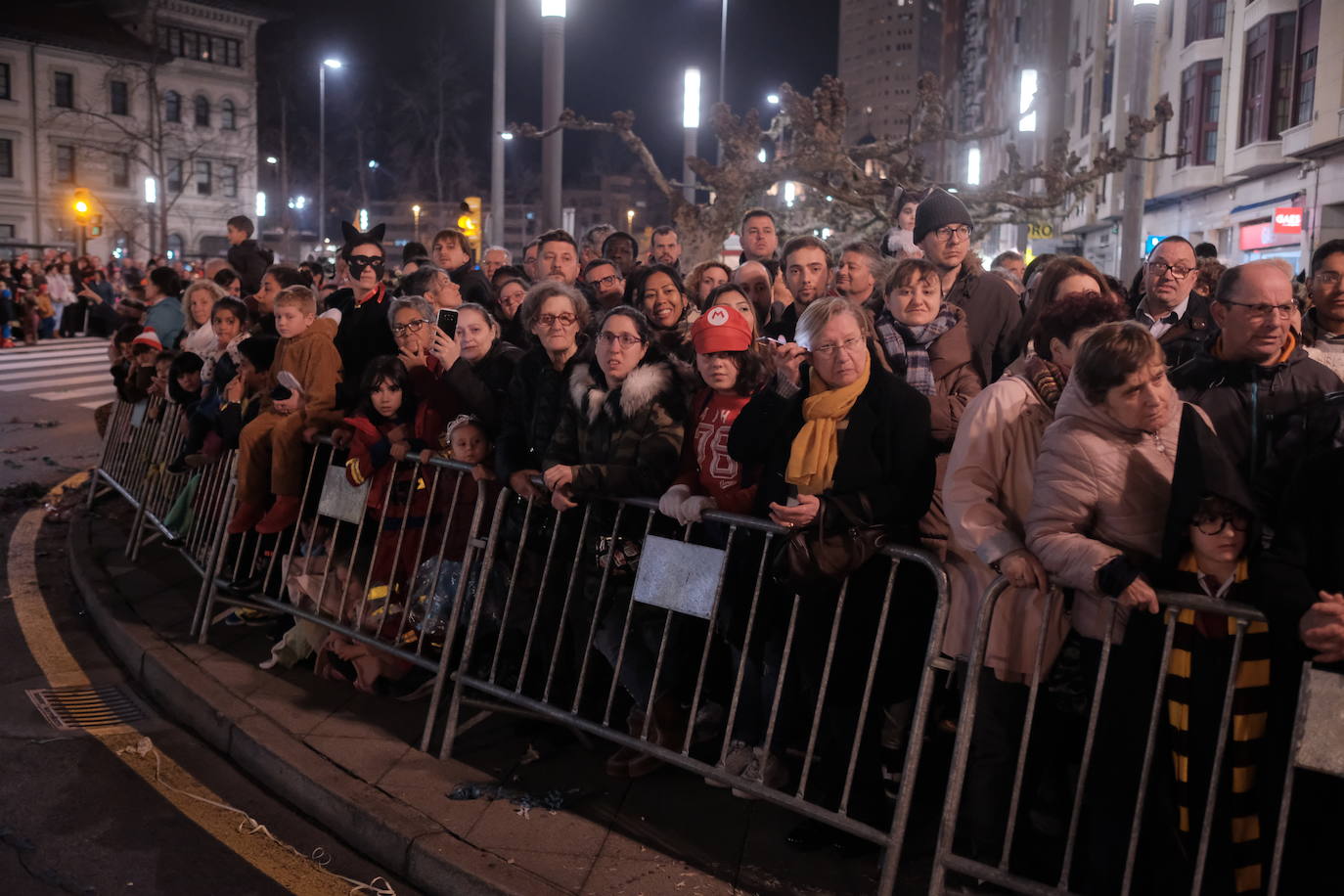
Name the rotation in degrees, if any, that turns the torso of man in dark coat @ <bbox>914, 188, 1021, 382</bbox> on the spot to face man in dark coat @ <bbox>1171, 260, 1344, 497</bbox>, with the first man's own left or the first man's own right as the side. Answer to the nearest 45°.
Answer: approximately 90° to the first man's own left

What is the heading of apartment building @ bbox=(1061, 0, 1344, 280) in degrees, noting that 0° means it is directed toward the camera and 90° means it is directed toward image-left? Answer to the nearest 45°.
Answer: approximately 45°

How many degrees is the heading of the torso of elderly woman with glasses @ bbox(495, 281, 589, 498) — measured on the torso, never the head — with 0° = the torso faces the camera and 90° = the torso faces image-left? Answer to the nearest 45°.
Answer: approximately 0°

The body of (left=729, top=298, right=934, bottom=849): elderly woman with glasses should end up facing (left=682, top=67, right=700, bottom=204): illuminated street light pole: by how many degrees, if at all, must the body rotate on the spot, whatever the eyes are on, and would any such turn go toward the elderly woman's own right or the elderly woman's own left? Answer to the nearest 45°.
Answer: approximately 135° to the elderly woman's own right

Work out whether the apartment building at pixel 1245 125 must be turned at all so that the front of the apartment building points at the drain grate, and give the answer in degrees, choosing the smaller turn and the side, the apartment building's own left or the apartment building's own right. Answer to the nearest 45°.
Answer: approximately 45° to the apartment building's own left

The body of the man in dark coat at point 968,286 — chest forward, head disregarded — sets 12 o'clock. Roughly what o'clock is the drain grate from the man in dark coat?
The drain grate is roughly at 1 o'clock from the man in dark coat.

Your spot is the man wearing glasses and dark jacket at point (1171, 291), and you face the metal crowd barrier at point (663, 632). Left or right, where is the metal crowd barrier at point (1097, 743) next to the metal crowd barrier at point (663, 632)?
left

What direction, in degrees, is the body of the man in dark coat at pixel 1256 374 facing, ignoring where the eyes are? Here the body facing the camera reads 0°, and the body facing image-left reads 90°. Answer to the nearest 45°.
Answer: approximately 0°

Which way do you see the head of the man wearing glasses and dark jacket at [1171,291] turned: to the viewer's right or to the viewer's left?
to the viewer's left

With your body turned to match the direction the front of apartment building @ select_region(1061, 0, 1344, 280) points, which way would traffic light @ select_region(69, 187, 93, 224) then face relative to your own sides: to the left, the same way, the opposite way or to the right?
to the left
